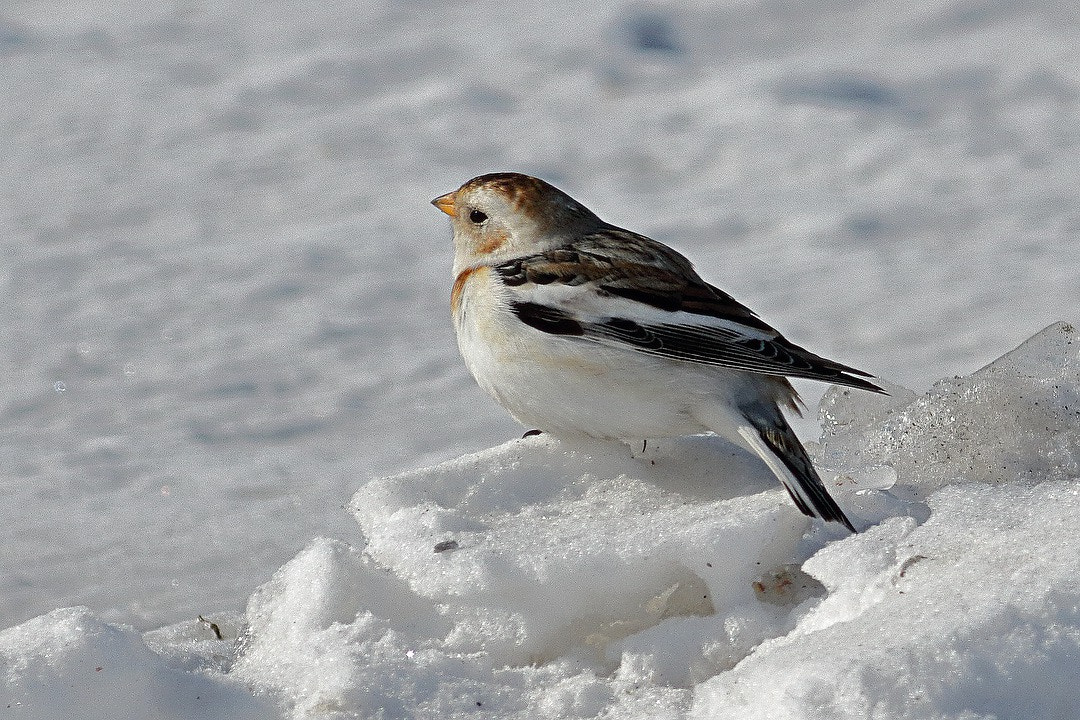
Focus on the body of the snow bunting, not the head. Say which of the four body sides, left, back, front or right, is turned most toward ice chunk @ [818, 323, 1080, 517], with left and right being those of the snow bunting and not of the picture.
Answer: back

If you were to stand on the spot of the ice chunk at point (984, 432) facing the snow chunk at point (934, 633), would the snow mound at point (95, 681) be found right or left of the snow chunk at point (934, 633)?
right

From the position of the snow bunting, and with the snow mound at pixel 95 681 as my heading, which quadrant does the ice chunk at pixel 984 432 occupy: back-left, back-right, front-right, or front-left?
back-left

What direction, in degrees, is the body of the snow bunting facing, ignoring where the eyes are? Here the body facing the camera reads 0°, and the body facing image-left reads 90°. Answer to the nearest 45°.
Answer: approximately 90°

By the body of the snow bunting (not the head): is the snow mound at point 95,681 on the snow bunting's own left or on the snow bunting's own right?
on the snow bunting's own left
